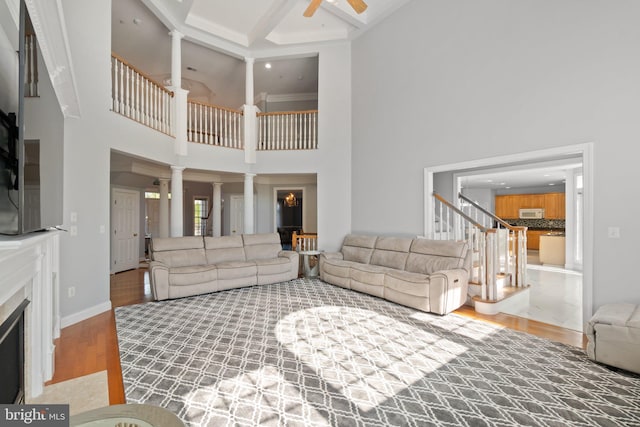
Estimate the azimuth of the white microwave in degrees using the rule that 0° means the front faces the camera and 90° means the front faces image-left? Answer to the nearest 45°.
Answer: approximately 0°

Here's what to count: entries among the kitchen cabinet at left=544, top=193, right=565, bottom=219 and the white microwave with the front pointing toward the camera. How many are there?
2

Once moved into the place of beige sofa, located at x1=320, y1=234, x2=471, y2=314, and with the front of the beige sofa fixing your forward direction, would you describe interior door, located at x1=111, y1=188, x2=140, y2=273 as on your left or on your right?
on your right

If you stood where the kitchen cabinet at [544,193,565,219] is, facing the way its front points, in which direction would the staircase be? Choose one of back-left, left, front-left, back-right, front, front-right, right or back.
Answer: front

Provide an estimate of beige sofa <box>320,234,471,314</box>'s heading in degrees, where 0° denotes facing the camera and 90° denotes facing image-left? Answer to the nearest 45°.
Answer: approximately 45°

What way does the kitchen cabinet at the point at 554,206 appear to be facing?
toward the camera

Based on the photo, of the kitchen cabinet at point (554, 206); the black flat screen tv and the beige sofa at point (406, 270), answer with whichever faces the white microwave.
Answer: the black flat screen tv

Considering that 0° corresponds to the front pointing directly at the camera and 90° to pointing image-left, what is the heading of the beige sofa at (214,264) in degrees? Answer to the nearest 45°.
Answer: approximately 315°

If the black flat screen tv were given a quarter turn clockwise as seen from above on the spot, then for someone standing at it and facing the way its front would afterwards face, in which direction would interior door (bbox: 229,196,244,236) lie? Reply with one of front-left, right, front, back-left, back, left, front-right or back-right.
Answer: back-left

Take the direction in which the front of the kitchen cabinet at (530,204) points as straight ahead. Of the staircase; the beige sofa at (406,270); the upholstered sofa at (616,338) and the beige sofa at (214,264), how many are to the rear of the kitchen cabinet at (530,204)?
0

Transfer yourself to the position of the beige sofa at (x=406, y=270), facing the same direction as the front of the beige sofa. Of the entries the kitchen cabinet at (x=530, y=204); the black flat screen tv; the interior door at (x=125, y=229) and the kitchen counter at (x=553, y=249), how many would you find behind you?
2

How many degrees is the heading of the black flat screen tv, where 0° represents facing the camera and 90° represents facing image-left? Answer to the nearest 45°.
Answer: approximately 270°

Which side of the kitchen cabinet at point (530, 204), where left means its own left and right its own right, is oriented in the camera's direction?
front

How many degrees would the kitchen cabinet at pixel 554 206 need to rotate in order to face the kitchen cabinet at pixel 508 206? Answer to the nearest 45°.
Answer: approximately 135° to its right

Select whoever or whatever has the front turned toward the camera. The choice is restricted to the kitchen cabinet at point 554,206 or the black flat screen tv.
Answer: the kitchen cabinet

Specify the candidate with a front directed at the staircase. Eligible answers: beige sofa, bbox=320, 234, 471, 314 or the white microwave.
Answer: the white microwave
